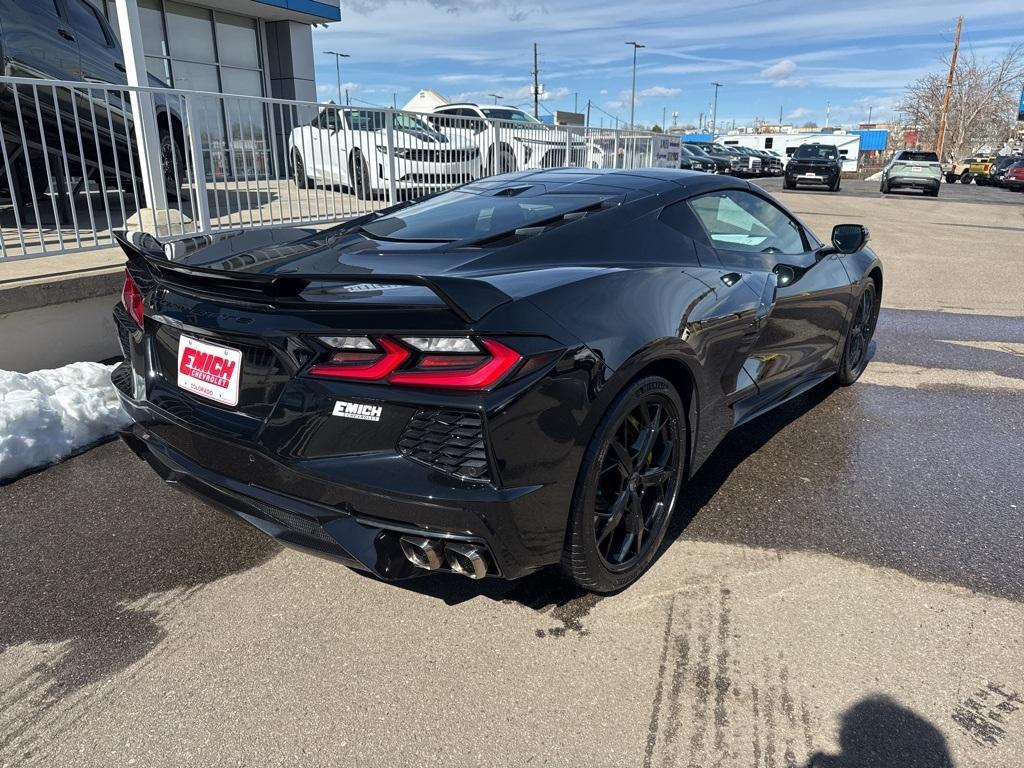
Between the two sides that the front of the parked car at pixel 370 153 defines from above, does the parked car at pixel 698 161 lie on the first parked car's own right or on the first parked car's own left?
on the first parked car's own left

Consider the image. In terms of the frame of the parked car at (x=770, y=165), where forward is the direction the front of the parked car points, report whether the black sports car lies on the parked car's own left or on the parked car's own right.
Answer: on the parked car's own right

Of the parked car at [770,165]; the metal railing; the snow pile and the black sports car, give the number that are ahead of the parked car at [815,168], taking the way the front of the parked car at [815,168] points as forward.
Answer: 3

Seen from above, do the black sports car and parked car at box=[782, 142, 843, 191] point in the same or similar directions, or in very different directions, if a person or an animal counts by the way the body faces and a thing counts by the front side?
very different directions

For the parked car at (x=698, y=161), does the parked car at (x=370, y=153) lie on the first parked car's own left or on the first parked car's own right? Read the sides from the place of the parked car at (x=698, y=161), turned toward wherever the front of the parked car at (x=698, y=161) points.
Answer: on the first parked car's own right

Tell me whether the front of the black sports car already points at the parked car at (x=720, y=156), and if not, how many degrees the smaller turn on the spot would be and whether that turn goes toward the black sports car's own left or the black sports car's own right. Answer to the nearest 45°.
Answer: approximately 45° to the black sports car's own left

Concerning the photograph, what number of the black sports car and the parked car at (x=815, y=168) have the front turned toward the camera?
1

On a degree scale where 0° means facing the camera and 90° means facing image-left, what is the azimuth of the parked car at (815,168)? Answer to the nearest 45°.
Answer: approximately 0°

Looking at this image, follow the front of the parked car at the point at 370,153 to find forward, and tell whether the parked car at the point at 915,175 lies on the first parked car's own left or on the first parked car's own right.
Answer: on the first parked car's own left

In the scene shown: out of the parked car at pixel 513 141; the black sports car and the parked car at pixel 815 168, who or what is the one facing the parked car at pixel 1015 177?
the black sports car
